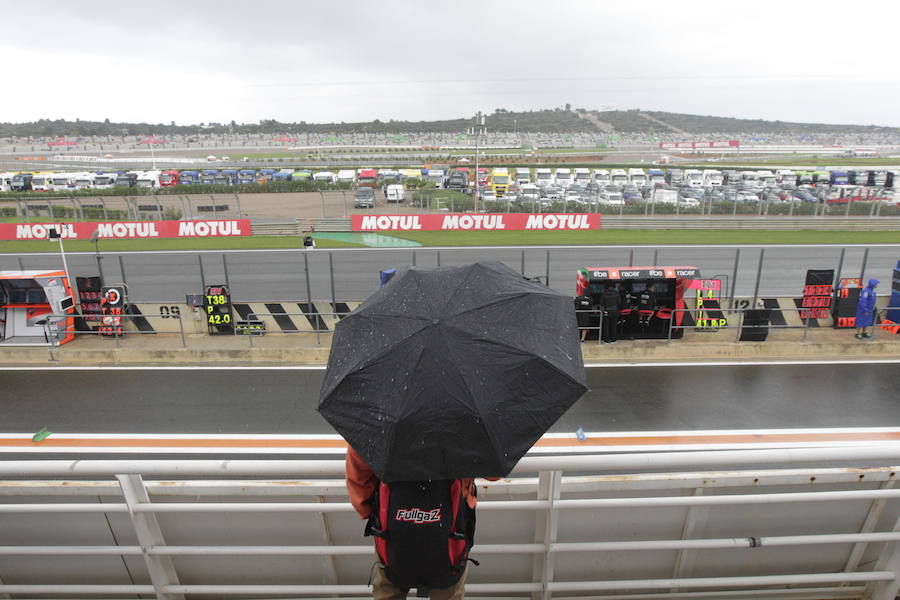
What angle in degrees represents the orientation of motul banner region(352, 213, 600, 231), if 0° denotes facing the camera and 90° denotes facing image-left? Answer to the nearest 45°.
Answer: approximately 0°

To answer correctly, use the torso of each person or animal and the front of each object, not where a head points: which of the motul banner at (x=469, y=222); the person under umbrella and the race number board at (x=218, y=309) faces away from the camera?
the person under umbrella

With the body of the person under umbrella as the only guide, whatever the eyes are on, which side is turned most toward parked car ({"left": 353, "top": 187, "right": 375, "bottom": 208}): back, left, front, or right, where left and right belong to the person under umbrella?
front

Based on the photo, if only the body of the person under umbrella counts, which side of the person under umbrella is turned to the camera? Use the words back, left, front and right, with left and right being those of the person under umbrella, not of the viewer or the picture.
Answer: back

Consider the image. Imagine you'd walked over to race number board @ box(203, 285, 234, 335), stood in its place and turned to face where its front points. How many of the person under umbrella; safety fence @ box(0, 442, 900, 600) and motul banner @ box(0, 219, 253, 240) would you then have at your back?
1

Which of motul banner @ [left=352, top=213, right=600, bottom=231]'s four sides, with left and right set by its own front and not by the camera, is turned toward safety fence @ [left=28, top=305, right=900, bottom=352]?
front

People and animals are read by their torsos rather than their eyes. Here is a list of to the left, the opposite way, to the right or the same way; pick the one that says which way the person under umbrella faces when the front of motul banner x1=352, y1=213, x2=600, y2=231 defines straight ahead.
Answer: the opposite way

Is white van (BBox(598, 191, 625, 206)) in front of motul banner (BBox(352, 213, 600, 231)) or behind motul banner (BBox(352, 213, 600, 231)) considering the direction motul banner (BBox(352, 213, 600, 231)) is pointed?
behind

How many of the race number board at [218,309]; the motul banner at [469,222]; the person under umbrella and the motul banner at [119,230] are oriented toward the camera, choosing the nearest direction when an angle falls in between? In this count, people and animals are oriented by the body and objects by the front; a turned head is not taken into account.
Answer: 3

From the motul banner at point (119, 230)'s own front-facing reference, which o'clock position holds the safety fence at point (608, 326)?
The safety fence is roughly at 11 o'clock from the motul banner.

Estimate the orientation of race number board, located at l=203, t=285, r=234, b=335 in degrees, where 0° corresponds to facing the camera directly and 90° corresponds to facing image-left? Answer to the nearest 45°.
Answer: approximately 0°

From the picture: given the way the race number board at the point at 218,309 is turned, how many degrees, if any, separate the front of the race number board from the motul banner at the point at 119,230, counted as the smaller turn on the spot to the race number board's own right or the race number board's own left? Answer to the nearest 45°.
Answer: approximately 180°

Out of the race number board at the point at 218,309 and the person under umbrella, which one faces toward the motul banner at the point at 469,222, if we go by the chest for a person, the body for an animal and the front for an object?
the person under umbrella

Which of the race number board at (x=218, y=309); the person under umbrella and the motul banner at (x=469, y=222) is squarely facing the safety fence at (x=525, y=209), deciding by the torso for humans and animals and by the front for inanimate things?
the person under umbrella
